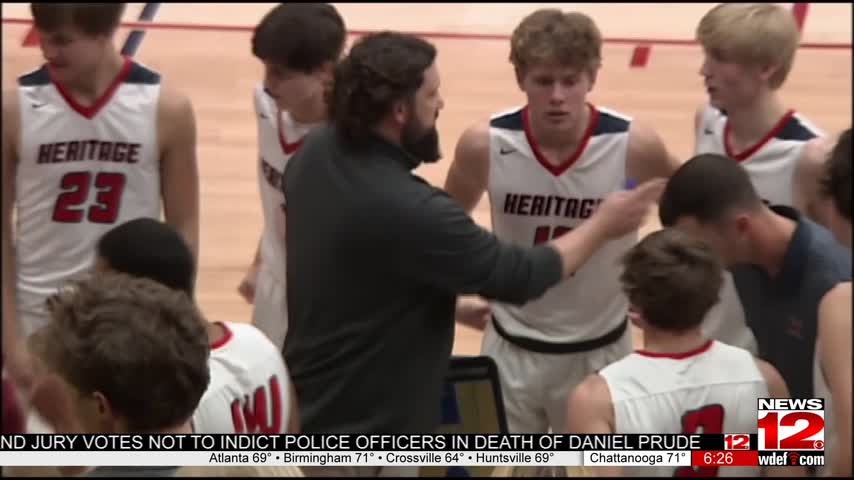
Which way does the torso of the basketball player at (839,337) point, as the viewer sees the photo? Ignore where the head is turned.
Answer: to the viewer's left

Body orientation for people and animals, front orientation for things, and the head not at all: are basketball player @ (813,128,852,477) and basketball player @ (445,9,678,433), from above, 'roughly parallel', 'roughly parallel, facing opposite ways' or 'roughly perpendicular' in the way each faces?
roughly perpendicular

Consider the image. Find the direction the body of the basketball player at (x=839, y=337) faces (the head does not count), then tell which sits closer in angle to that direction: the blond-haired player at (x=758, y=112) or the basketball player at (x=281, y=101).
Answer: the basketball player

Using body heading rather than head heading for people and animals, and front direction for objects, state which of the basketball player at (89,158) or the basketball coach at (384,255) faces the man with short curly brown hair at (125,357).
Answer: the basketball player at (89,158)

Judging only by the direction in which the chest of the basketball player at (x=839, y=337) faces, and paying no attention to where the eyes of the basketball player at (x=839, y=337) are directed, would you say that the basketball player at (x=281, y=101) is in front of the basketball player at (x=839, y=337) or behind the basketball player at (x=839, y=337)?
in front

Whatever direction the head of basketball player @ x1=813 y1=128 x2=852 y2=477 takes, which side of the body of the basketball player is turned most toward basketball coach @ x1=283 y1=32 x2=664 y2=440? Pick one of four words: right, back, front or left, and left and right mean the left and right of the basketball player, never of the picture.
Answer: front

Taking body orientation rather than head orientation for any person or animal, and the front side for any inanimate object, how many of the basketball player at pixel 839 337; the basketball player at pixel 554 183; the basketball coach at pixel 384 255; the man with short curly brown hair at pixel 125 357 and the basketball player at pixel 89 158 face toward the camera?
2

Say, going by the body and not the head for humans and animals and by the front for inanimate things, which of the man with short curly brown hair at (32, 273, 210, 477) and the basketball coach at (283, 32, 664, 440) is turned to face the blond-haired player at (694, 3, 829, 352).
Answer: the basketball coach

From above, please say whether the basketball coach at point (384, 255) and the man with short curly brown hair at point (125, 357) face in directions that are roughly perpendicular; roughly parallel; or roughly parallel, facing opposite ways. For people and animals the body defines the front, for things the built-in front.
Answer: roughly perpendicular

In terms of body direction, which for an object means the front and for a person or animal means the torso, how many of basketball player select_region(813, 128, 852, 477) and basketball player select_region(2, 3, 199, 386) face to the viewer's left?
1

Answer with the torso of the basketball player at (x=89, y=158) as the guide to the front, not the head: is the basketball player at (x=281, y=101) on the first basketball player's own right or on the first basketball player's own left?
on the first basketball player's own left

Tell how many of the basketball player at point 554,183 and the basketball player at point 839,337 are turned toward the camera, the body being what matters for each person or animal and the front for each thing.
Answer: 1

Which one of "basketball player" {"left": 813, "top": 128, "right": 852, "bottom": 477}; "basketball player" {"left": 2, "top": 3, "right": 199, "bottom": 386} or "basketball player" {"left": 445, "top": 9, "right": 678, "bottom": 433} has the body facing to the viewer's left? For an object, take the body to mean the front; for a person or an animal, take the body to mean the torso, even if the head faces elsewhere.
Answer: "basketball player" {"left": 813, "top": 128, "right": 852, "bottom": 477}

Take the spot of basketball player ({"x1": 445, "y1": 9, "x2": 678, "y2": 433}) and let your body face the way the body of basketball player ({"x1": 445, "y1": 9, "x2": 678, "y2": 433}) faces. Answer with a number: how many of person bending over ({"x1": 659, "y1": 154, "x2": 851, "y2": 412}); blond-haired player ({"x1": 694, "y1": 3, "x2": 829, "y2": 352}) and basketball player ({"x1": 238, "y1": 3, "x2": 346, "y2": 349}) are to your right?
1

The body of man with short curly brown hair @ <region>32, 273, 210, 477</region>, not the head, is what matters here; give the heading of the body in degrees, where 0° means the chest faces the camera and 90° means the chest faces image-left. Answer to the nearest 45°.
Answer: approximately 135°
